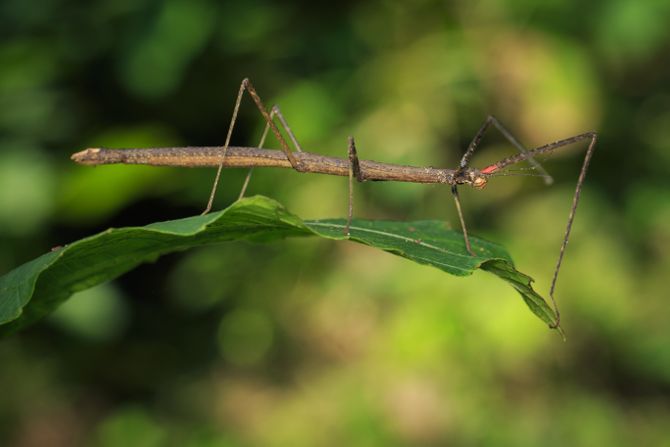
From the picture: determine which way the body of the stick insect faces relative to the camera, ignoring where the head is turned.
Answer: to the viewer's right
